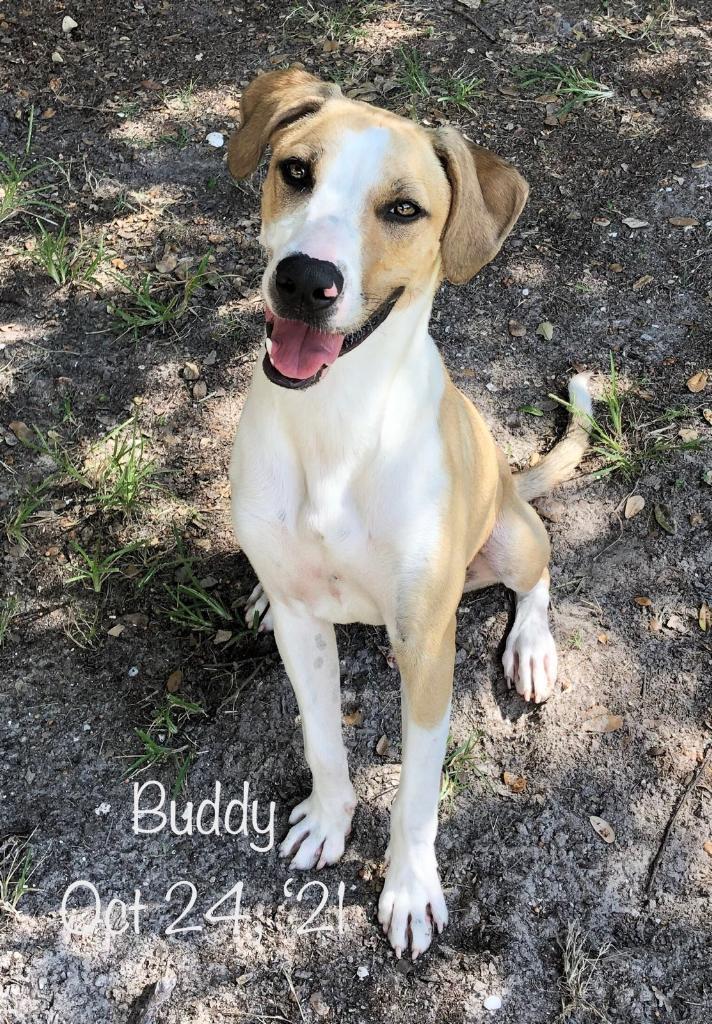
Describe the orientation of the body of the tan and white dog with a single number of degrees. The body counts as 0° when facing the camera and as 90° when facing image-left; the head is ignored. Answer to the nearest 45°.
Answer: approximately 45°

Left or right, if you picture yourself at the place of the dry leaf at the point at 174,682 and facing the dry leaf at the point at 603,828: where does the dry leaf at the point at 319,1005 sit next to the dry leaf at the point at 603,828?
right

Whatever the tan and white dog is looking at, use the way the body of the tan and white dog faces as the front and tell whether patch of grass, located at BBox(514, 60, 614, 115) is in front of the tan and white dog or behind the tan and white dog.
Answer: behind

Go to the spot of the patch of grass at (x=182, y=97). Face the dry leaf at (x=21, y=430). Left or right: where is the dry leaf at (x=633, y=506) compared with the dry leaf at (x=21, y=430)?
left
